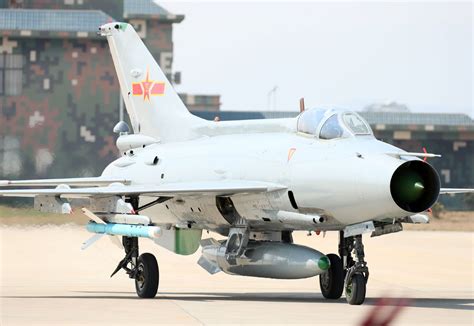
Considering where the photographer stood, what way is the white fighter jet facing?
facing the viewer and to the right of the viewer
